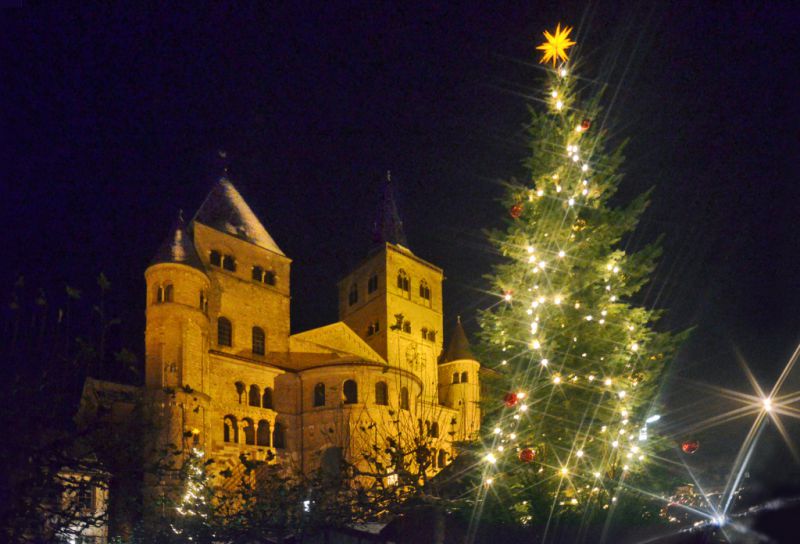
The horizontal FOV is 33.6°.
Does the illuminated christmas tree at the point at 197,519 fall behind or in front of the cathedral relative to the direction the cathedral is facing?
in front

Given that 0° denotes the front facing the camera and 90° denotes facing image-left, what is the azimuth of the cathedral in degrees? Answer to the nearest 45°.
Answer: approximately 315°

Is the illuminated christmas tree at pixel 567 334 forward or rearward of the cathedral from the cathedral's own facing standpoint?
forward

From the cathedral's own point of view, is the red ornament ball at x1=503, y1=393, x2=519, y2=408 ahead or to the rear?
ahead
